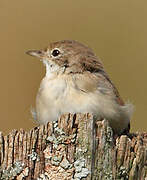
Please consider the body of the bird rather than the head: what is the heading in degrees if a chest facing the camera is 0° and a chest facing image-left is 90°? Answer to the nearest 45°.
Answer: approximately 90°
